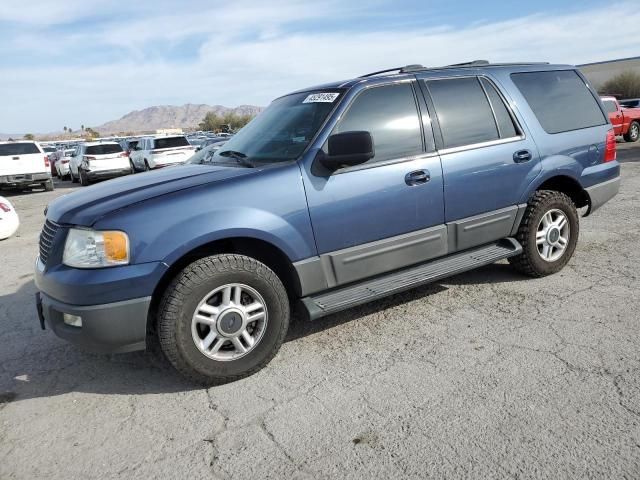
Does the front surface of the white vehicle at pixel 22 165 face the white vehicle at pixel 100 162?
no

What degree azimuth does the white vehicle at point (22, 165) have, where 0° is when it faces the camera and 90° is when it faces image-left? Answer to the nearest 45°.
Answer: approximately 180°

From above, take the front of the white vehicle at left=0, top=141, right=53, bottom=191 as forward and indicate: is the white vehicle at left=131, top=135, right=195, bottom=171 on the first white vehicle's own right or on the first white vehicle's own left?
on the first white vehicle's own right

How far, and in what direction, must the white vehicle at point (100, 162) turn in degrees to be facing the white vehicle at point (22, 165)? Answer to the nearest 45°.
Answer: approximately 90° to its left

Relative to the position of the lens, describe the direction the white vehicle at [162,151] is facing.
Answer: facing away from the viewer and to the left of the viewer

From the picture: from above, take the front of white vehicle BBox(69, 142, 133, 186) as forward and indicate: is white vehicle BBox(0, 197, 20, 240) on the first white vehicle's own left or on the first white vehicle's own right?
on the first white vehicle's own left

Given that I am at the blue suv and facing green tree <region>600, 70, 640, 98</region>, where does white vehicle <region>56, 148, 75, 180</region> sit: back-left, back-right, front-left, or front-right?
front-left

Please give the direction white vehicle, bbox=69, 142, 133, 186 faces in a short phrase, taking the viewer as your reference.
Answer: facing away from the viewer and to the left of the viewer

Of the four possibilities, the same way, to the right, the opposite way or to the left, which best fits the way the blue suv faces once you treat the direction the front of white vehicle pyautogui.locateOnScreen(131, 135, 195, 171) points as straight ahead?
to the left

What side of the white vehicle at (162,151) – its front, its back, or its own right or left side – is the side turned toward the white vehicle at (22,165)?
left

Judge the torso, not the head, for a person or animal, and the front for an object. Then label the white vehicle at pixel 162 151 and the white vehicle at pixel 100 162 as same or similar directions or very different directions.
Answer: same or similar directions

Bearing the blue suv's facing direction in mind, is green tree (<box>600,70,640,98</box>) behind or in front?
behind

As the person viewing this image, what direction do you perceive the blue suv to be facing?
facing the viewer and to the left of the viewer

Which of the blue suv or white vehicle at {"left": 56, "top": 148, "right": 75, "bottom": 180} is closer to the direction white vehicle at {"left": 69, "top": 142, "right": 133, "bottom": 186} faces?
the white vehicle

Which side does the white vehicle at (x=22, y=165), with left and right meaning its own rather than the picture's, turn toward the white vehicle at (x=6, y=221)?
back

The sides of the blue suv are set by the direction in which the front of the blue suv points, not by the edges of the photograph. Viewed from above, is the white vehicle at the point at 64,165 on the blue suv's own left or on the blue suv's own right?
on the blue suv's own right

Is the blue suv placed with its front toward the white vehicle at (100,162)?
no

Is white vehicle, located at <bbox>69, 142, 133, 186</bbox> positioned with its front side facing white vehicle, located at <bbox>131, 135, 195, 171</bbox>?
no

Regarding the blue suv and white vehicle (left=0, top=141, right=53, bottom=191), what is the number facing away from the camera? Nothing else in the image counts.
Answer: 1

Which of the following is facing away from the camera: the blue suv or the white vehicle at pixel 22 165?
the white vehicle
